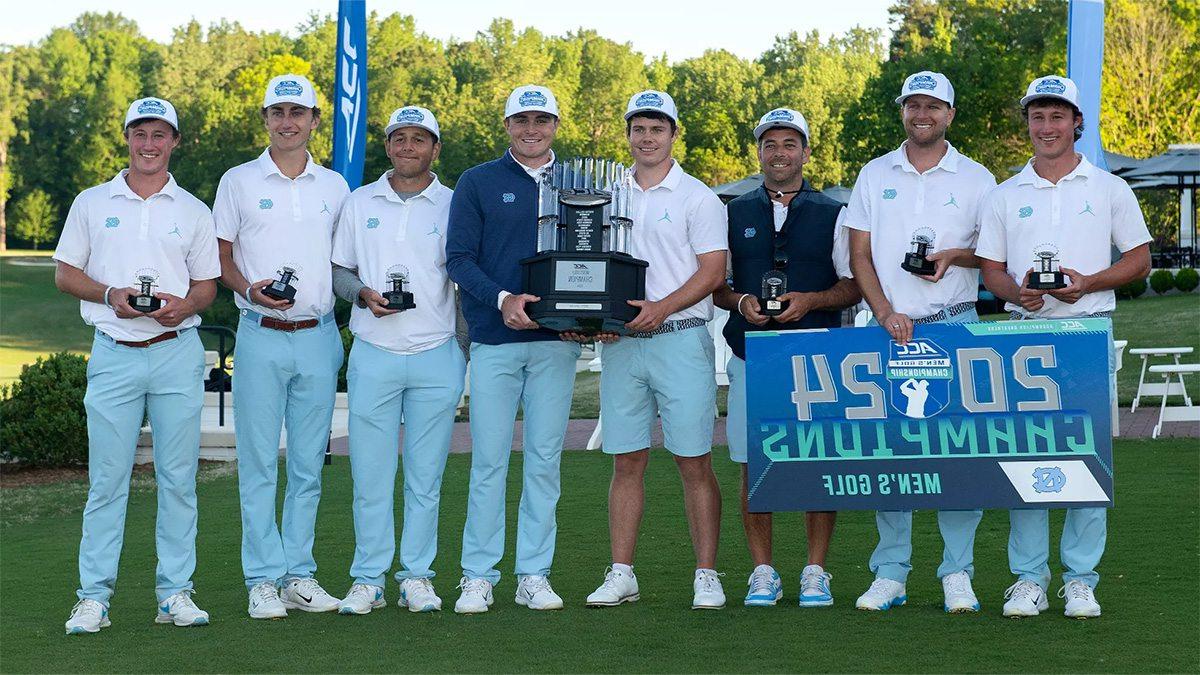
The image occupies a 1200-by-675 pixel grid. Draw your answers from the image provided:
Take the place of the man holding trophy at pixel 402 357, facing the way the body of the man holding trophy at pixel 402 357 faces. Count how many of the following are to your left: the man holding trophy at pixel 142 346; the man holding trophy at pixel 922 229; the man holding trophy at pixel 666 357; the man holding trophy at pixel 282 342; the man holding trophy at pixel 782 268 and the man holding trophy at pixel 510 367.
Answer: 4

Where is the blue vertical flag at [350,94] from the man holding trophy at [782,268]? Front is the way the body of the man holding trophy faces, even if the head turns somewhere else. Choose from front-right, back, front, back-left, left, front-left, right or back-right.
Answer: back-right

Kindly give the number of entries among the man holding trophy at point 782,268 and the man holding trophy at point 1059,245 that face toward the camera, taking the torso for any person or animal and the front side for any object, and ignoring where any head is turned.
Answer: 2

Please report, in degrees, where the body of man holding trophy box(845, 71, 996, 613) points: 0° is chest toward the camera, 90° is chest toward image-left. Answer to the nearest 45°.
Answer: approximately 0°

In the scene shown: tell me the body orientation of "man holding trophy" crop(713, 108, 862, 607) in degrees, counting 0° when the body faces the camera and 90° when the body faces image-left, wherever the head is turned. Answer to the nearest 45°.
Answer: approximately 0°
